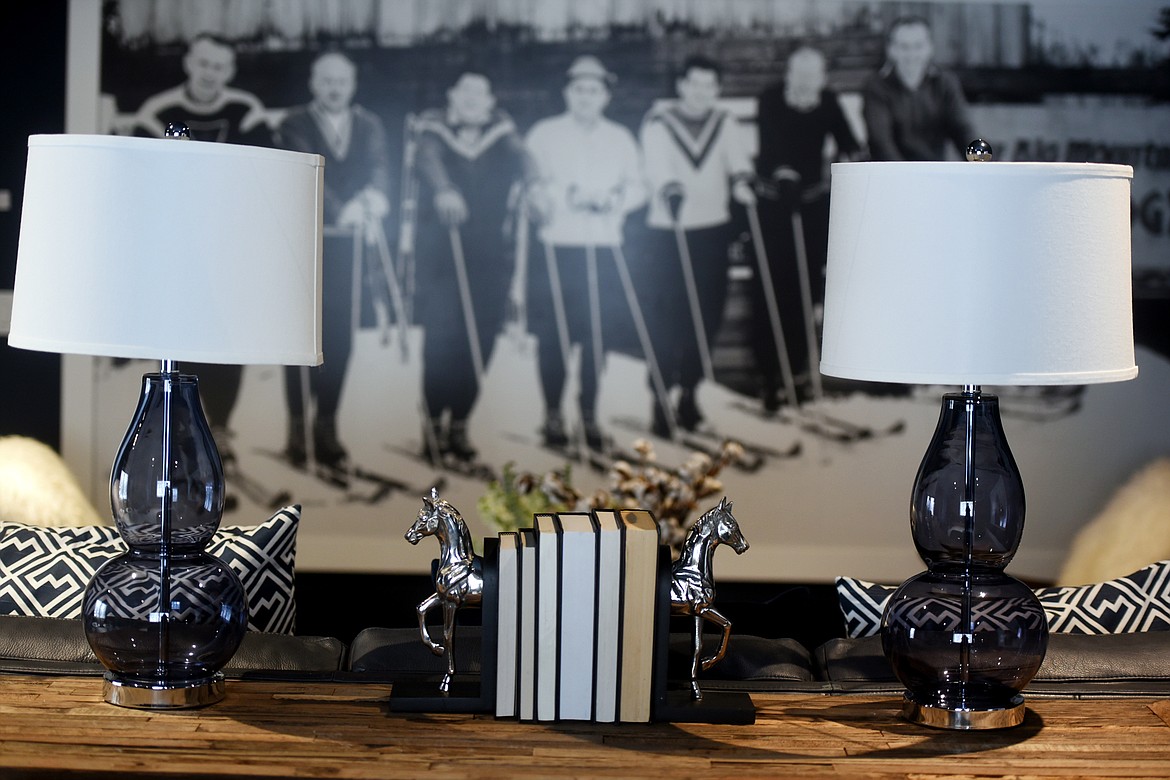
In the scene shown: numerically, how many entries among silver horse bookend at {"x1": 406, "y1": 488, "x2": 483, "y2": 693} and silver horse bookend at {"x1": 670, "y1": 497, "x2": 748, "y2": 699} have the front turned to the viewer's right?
1

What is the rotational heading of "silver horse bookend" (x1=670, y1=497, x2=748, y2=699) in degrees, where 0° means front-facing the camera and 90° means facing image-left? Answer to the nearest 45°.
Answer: approximately 270°

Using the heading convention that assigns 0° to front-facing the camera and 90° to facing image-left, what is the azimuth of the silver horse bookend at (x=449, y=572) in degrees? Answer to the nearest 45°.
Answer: approximately 90°

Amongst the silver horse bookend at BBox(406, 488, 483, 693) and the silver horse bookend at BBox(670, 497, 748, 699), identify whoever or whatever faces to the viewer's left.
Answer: the silver horse bookend at BBox(406, 488, 483, 693)

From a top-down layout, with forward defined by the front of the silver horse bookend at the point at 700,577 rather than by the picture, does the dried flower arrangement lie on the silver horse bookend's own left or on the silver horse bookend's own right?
on the silver horse bookend's own left

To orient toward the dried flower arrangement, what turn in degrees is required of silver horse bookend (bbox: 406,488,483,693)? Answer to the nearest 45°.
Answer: approximately 90° to its right

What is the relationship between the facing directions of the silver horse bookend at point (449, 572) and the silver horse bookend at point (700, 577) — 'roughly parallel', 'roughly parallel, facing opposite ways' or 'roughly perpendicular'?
roughly parallel, facing opposite ways

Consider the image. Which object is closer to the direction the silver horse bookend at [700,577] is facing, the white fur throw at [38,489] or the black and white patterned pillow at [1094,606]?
the black and white patterned pillow
